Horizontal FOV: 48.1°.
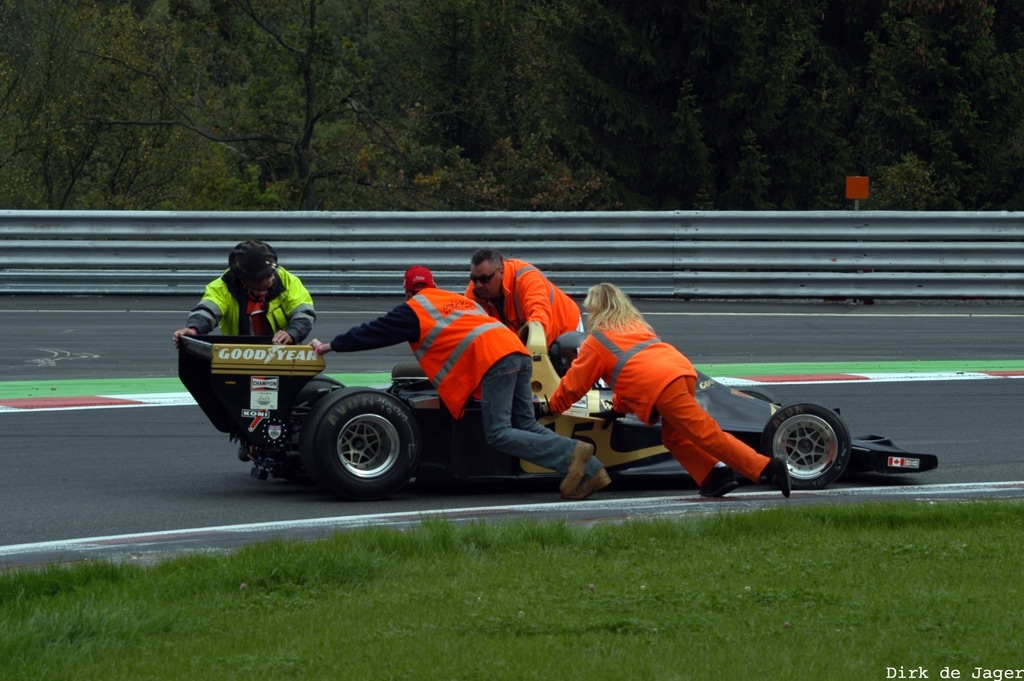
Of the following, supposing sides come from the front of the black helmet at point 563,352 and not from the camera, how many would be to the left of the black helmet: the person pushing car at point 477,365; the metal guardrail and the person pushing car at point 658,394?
1

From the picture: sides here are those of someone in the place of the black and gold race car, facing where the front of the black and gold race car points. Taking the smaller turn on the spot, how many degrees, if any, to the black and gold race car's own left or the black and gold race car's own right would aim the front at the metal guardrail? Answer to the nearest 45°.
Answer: approximately 90° to the black and gold race car's own left

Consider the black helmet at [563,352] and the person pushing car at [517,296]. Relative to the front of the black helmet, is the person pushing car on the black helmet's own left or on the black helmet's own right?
on the black helmet's own left

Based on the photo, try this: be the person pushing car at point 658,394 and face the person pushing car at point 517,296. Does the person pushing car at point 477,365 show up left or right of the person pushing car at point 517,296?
left

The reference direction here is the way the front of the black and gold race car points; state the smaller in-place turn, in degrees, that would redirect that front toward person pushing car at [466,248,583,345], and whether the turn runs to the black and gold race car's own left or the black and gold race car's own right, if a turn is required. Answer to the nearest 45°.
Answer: approximately 45° to the black and gold race car's own left

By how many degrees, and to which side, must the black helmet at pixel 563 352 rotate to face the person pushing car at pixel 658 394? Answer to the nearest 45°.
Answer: approximately 45° to its right

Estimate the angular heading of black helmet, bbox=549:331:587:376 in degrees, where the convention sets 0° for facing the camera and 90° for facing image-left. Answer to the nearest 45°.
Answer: approximately 270°

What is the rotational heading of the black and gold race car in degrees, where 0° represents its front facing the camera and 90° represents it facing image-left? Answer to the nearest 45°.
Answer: approximately 270°
